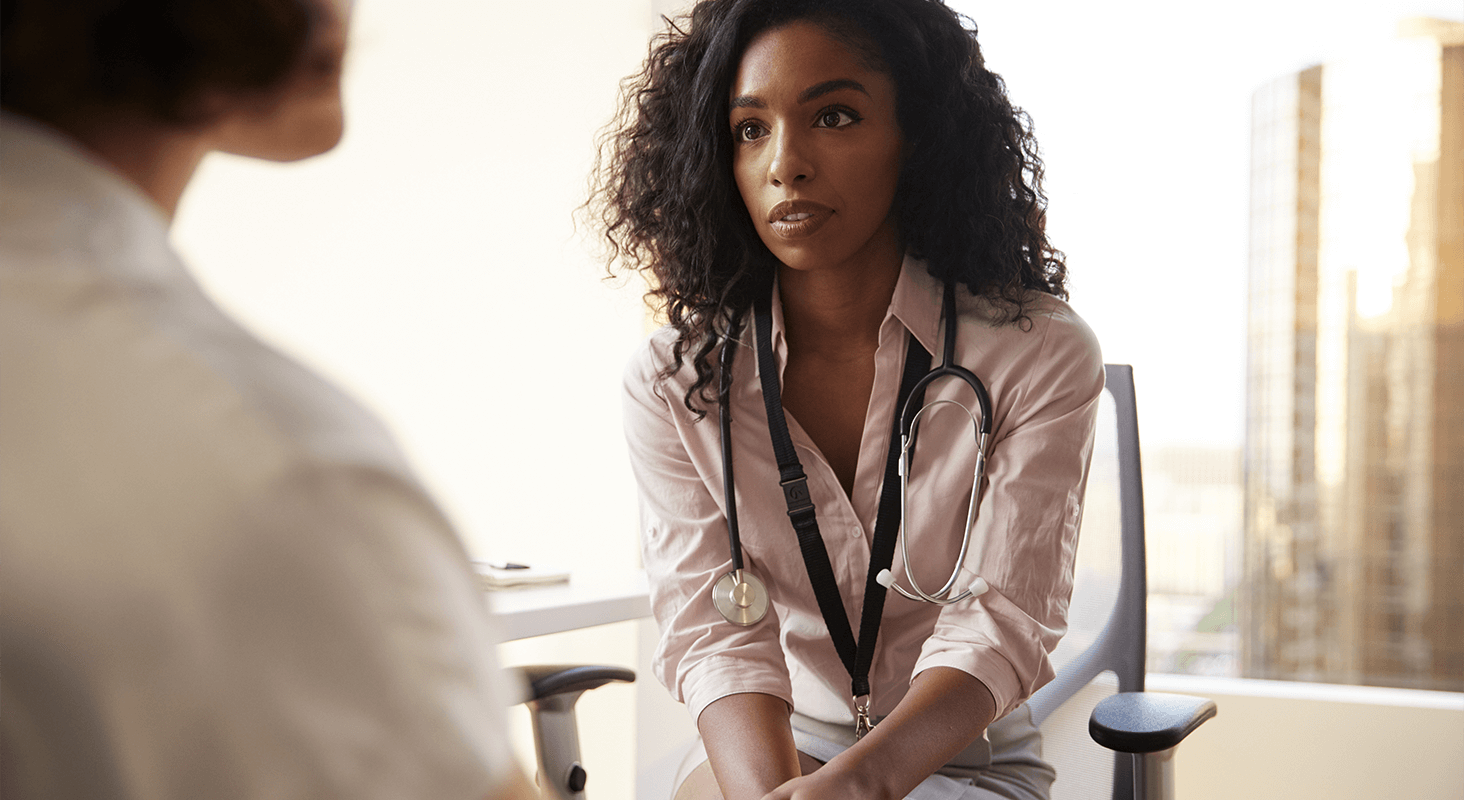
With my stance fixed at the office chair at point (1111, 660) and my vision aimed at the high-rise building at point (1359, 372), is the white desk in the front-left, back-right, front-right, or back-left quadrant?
back-left

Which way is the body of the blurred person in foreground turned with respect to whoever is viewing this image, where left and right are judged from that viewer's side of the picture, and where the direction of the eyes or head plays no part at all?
facing away from the viewer and to the right of the viewer

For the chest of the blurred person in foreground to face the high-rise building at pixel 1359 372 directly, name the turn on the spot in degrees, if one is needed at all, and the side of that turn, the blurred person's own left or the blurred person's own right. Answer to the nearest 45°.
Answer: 0° — they already face it

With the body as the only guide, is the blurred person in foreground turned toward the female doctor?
yes
